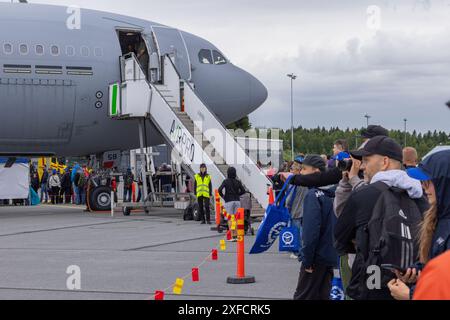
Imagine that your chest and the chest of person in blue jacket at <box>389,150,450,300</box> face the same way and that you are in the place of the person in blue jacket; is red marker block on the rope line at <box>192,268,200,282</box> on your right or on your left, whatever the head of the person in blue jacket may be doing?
on your right

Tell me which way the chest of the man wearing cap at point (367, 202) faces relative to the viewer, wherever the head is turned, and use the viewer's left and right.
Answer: facing away from the viewer and to the left of the viewer

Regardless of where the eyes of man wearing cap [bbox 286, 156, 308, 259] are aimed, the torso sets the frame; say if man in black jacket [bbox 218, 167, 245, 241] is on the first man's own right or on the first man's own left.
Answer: on the first man's own right

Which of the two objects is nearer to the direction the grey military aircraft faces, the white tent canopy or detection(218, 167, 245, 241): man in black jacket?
the man in black jacket

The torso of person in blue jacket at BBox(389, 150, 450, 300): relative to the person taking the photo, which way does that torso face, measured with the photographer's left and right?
facing to the left of the viewer

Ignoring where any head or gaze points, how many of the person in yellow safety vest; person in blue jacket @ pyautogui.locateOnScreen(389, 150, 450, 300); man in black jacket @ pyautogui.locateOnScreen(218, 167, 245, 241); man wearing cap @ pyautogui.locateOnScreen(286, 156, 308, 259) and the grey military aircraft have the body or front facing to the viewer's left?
2

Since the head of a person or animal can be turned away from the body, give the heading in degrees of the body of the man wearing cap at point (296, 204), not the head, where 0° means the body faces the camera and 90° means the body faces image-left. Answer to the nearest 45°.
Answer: approximately 90°

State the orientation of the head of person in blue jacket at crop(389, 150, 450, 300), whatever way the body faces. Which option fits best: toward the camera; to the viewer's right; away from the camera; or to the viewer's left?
to the viewer's left

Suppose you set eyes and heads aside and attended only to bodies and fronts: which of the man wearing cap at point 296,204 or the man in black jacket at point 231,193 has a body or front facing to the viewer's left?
the man wearing cap

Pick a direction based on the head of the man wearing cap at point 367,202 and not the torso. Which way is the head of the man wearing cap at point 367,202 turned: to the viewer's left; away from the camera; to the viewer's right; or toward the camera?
to the viewer's left

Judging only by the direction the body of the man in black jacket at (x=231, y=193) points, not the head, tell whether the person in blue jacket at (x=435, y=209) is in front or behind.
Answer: behind

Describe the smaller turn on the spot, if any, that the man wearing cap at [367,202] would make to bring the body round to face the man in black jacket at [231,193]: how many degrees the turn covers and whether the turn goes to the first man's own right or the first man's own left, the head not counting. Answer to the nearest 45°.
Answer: approximately 45° to the first man's own right
